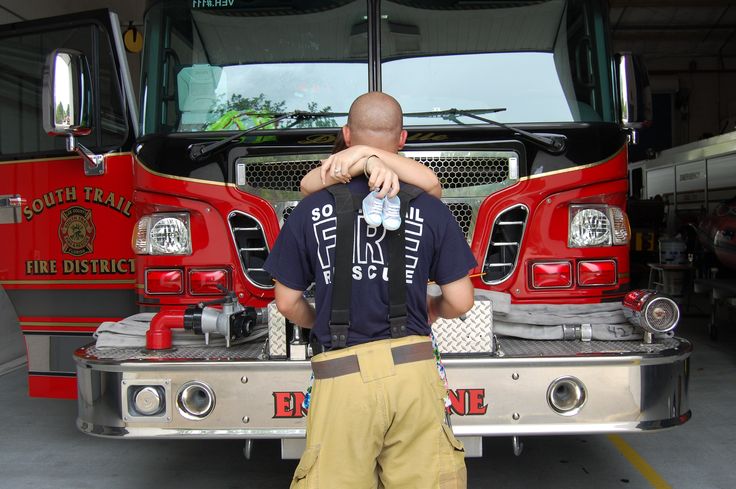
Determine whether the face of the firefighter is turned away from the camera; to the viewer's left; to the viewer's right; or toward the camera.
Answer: away from the camera

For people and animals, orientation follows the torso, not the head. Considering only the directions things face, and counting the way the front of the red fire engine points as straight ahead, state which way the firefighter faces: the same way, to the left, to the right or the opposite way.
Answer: the opposite way

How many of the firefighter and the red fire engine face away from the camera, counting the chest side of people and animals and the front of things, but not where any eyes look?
1

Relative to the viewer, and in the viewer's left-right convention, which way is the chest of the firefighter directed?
facing away from the viewer

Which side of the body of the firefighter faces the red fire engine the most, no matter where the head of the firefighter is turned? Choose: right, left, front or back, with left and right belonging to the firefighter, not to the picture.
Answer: front

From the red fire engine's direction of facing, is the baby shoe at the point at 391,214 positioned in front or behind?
in front

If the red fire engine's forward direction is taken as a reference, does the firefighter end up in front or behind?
in front

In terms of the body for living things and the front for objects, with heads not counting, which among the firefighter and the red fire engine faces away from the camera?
the firefighter
